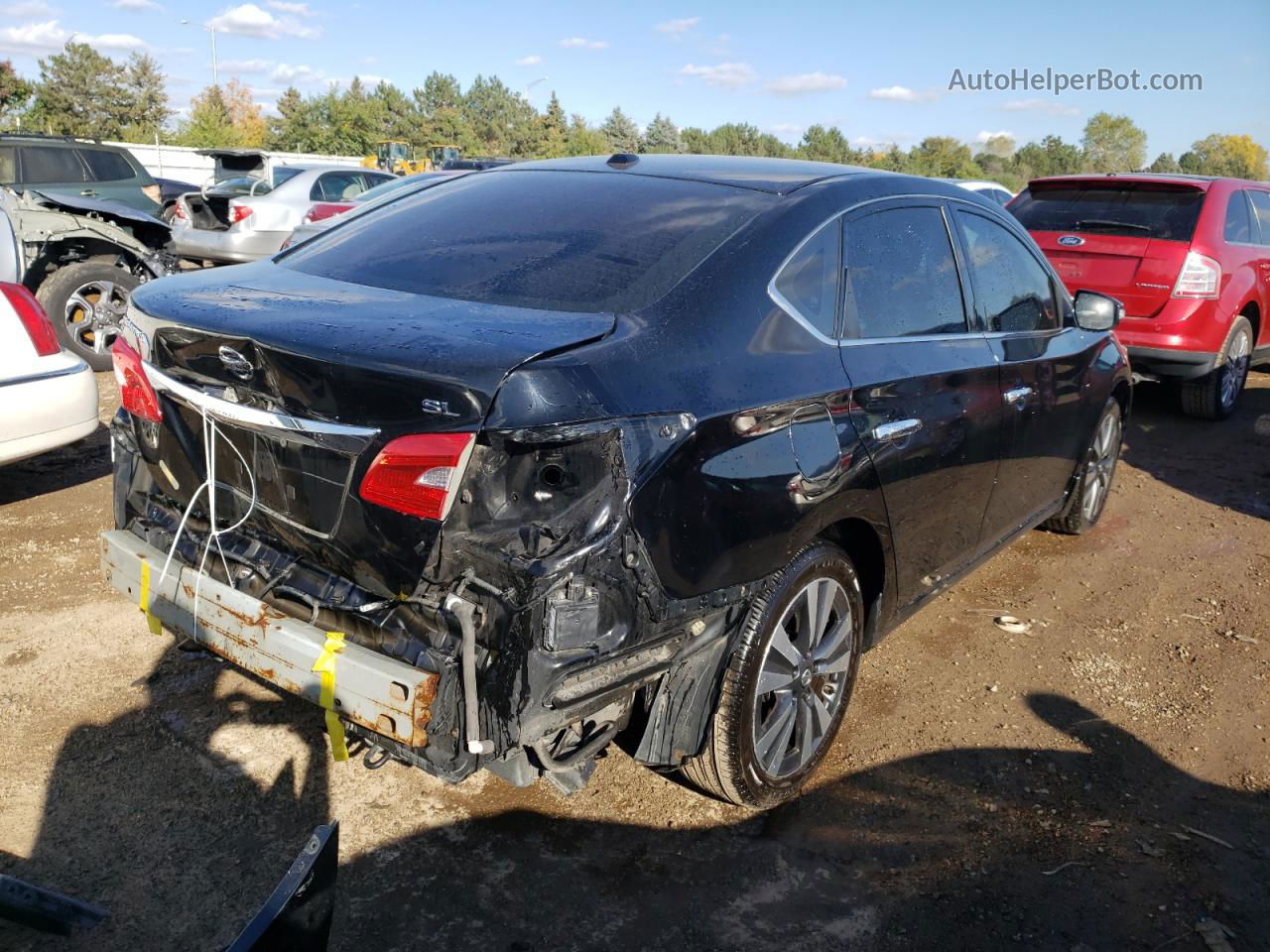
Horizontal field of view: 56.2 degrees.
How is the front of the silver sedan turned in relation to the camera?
facing away from the viewer and to the right of the viewer

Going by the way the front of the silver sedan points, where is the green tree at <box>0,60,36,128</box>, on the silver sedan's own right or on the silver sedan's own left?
on the silver sedan's own left

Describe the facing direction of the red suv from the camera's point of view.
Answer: facing away from the viewer and to the right of the viewer

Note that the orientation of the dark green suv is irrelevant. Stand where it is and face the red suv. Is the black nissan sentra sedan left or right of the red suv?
right

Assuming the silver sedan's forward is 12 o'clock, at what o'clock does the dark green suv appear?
The dark green suv is roughly at 8 o'clock from the silver sedan.

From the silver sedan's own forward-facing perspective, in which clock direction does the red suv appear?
The red suv is roughly at 3 o'clock from the silver sedan.

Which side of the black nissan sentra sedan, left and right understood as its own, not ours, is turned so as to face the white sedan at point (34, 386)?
left

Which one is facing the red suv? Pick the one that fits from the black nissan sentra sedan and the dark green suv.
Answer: the black nissan sentra sedan
